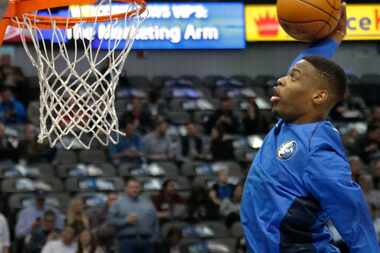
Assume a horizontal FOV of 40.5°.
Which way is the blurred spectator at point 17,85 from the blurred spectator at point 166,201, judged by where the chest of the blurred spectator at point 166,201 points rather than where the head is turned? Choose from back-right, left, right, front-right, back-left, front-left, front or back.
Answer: back-right

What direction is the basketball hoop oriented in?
to the viewer's right

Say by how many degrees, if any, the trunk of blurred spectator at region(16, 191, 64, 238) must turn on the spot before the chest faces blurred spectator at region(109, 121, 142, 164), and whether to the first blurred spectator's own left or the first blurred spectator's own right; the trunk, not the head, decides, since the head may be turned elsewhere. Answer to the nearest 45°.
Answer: approximately 135° to the first blurred spectator's own left

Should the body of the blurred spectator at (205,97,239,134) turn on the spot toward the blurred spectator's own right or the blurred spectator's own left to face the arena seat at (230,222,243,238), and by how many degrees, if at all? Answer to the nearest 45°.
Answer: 0° — they already face it

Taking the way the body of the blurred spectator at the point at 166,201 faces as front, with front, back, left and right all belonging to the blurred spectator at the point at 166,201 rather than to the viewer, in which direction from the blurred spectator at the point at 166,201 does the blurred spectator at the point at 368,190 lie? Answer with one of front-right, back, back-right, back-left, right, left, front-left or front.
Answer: left

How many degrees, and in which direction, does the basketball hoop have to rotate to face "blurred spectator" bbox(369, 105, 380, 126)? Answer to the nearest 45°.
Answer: approximately 45° to its left

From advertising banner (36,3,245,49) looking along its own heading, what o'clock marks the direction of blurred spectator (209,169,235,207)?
The blurred spectator is roughly at 12 o'clock from the advertising banner.

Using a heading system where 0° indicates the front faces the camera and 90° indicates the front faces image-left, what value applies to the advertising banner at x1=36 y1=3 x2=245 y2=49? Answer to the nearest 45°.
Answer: approximately 0°

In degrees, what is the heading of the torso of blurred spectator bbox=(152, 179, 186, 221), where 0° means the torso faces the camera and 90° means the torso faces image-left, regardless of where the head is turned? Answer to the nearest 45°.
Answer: approximately 0°

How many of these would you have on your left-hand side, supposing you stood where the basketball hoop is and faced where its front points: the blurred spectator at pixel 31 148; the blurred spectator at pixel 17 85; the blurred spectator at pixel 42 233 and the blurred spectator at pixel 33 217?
4

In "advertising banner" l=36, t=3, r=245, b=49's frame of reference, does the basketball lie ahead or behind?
ahead

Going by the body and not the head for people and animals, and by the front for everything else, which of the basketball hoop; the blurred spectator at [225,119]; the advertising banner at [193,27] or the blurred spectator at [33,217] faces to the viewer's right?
the basketball hoop
